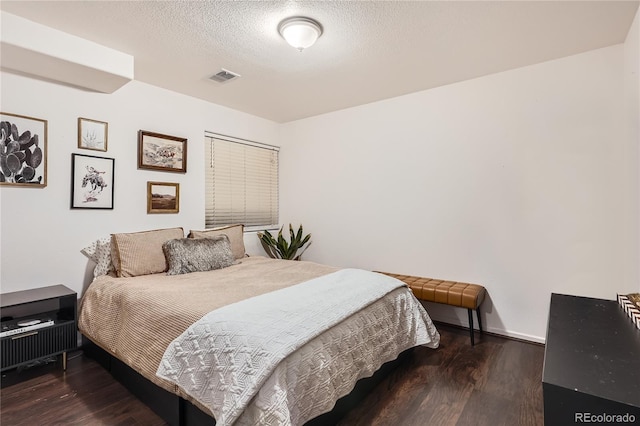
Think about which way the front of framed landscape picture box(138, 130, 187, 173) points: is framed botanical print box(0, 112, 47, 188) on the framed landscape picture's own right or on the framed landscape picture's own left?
on the framed landscape picture's own right

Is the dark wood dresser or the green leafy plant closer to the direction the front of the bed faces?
the dark wood dresser

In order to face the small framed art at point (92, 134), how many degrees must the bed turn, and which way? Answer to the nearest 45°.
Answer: approximately 180°

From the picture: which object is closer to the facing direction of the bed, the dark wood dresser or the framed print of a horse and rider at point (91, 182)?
the dark wood dresser

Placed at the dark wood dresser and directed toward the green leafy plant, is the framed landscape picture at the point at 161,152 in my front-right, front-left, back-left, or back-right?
front-left

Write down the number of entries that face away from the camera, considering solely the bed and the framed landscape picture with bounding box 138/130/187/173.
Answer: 0

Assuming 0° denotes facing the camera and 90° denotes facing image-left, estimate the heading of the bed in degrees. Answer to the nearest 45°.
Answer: approximately 315°

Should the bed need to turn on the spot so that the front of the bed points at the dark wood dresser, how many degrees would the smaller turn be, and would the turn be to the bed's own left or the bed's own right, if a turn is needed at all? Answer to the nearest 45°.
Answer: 0° — it already faces it

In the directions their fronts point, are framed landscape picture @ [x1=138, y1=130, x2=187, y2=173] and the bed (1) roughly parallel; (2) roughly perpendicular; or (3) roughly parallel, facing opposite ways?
roughly parallel

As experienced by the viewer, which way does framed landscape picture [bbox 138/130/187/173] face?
facing the viewer and to the right of the viewer

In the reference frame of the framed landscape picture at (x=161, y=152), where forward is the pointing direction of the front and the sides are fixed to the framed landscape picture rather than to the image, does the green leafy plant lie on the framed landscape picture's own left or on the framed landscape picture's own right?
on the framed landscape picture's own left
